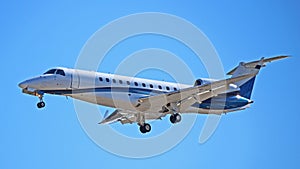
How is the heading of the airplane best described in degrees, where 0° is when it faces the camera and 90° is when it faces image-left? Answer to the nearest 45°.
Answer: approximately 45°
